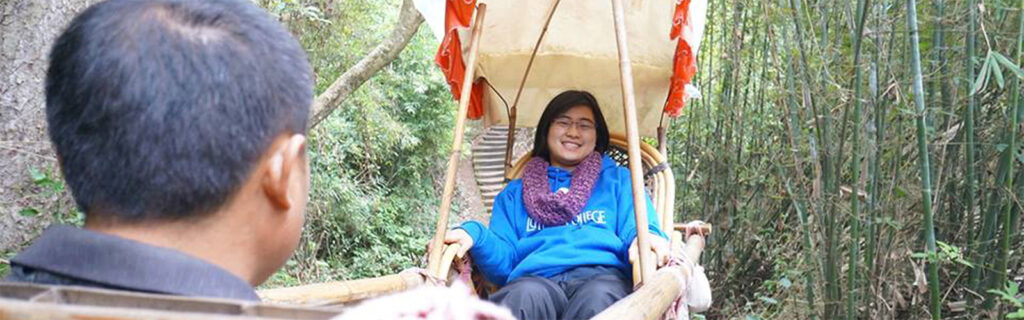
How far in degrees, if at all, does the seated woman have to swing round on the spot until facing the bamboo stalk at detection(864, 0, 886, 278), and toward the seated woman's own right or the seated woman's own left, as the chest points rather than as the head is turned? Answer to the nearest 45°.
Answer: approximately 90° to the seated woman's own left

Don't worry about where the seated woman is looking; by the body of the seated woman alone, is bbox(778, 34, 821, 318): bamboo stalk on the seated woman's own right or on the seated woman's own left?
on the seated woman's own left

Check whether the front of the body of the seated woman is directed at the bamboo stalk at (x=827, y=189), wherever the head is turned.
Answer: no

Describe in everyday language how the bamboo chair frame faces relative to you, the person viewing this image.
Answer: facing the viewer

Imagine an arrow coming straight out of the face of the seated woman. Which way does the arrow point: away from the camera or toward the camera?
toward the camera

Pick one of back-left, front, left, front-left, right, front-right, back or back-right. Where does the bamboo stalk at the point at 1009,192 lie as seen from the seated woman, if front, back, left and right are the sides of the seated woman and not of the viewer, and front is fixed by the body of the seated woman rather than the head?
left

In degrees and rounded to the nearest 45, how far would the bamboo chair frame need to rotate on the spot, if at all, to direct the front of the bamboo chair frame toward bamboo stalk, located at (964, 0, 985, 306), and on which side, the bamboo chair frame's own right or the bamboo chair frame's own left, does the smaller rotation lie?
approximately 90° to the bamboo chair frame's own left

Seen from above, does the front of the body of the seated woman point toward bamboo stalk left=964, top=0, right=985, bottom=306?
no
